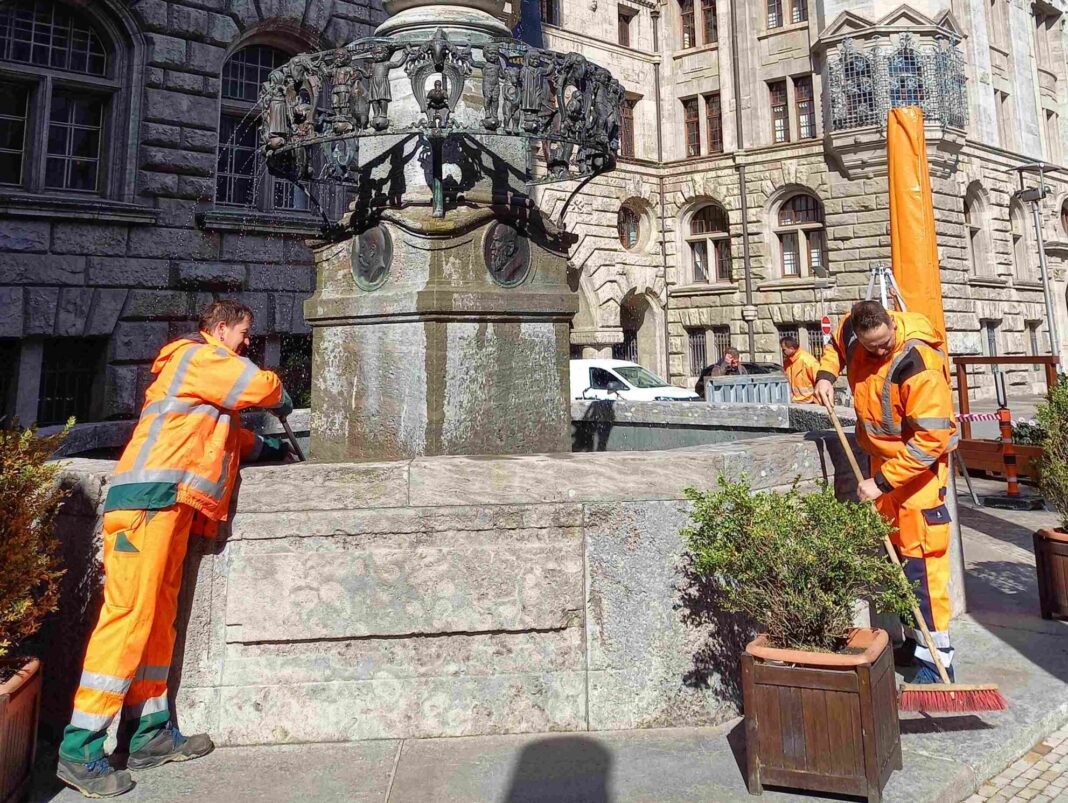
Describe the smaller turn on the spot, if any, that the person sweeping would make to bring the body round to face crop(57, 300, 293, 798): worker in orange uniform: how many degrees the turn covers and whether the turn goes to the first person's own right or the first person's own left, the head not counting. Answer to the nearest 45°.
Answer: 0° — they already face them

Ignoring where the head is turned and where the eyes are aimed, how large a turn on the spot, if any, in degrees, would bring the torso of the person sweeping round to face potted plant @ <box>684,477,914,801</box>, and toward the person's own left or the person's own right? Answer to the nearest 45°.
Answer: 0° — they already face it

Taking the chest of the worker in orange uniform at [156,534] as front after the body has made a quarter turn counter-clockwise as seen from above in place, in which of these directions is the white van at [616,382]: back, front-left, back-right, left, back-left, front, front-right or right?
front-right

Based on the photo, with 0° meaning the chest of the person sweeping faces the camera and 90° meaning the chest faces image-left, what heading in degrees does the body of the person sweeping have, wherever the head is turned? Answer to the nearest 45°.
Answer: approximately 45°

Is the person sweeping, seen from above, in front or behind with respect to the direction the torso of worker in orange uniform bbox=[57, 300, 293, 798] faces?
in front

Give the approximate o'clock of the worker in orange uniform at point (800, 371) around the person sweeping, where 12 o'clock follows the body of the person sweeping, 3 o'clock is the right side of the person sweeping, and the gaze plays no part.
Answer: The worker in orange uniform is roughly at 4 o'clock from the person sweeping.

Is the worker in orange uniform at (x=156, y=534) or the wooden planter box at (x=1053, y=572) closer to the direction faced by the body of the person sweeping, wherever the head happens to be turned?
the worker in orange uniform

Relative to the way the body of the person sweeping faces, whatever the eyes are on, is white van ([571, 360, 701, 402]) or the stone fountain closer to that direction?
the stone fountain

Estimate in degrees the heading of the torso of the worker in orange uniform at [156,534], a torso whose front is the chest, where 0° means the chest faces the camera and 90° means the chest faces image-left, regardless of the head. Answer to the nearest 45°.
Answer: approximately 270°

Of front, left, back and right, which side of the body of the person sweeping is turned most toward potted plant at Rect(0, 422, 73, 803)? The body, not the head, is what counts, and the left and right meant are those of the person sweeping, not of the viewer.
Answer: front

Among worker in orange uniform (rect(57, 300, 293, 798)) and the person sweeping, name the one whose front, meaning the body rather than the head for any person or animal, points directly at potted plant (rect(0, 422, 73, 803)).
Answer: the person sweeping

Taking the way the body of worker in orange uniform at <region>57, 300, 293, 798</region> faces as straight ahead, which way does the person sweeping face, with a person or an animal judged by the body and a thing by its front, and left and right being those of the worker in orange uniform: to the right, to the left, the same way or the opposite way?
the opposite way

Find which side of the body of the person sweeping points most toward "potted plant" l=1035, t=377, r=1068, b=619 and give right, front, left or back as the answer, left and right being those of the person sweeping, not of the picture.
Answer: back

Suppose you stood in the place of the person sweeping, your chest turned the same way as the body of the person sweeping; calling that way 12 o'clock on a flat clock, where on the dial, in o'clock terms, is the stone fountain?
The stone fountain is roughly at 1 o'clock from the person sweeping.

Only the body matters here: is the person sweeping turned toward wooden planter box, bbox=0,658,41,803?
yes
